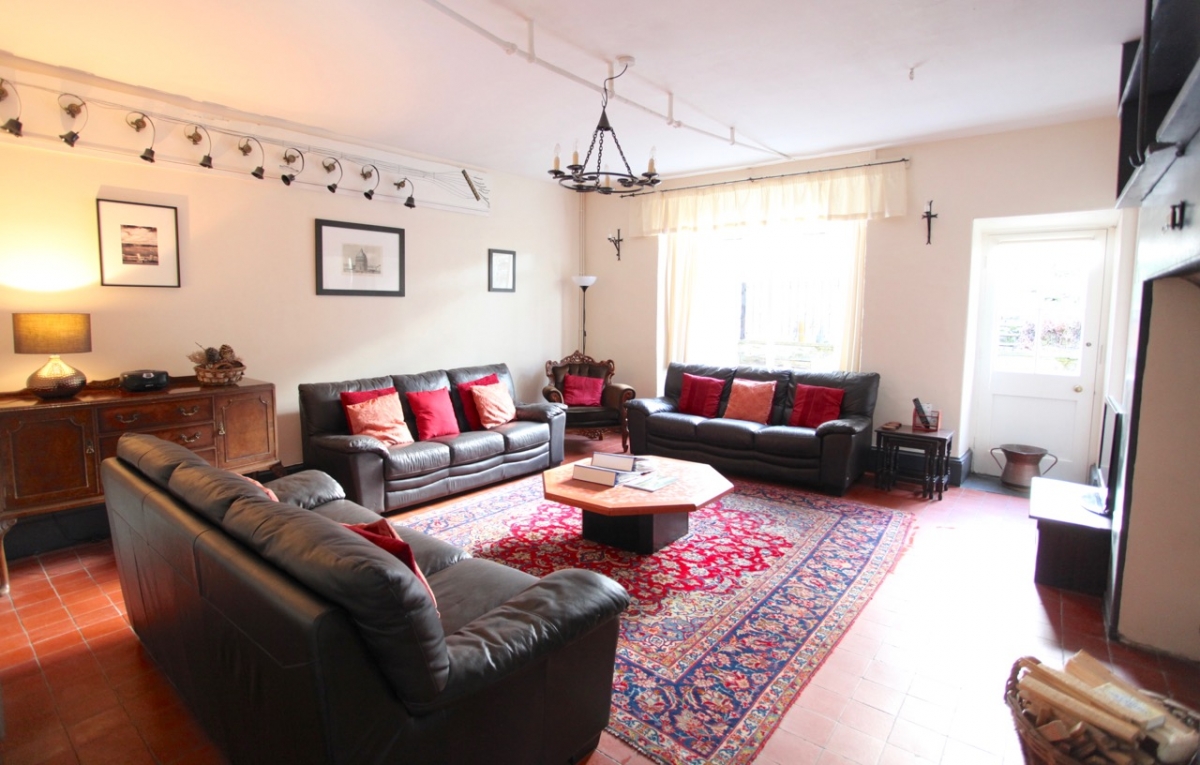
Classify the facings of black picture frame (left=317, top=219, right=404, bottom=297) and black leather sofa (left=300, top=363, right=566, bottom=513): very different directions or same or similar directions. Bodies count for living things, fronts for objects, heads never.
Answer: same or similar directions

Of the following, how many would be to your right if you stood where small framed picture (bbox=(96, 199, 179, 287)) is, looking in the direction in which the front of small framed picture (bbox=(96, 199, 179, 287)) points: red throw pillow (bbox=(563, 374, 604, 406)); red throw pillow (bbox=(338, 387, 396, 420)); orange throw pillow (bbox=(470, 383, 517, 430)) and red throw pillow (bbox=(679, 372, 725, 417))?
0

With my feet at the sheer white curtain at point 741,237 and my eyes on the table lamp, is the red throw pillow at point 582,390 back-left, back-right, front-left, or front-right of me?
front-right

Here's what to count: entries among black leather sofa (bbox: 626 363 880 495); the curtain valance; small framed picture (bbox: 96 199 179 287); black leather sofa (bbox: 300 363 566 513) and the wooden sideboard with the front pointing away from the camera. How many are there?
0

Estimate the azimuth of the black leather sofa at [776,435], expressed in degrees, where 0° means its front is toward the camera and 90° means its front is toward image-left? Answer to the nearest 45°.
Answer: approximately 45°

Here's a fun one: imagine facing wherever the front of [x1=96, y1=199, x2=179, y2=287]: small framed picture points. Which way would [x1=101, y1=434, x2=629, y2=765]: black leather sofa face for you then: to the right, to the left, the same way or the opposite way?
to the left

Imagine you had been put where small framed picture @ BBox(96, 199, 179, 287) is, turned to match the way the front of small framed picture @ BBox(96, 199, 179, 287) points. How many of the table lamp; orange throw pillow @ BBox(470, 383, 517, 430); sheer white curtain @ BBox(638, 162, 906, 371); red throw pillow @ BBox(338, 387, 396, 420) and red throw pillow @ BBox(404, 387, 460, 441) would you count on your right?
1

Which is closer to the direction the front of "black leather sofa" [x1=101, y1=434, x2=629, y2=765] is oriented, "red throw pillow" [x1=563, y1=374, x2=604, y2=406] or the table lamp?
the red throw pillow

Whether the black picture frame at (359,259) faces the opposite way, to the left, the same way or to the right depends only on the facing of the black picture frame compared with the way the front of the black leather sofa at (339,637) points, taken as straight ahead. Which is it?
to the right

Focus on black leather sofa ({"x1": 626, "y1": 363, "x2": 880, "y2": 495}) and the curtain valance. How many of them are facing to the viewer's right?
0

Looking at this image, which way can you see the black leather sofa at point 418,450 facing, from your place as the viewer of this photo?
facing the viewer and to the right of the viewer

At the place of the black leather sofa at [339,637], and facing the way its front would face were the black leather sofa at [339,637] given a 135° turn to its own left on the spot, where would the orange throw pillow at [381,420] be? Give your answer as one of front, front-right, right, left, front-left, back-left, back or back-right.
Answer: right

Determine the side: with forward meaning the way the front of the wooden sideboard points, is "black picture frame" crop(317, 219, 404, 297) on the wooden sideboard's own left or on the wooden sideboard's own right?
on the wooden sideboard's own left

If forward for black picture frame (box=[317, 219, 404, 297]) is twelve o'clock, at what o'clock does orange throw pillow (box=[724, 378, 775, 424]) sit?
The orange throw pillow is roughly at 11 o'clock from the black picture frame.

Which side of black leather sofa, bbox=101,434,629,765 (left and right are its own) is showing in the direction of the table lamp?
left

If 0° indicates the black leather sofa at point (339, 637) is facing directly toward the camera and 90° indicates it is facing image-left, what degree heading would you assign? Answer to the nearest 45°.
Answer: approximately 225°

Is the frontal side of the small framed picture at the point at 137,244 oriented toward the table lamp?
no

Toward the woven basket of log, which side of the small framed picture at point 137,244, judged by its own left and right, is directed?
front
